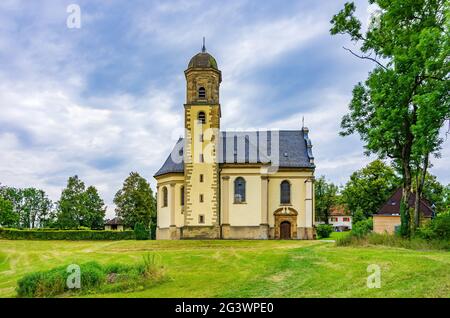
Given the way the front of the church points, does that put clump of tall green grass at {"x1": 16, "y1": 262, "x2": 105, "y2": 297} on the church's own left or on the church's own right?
on the church's own right
